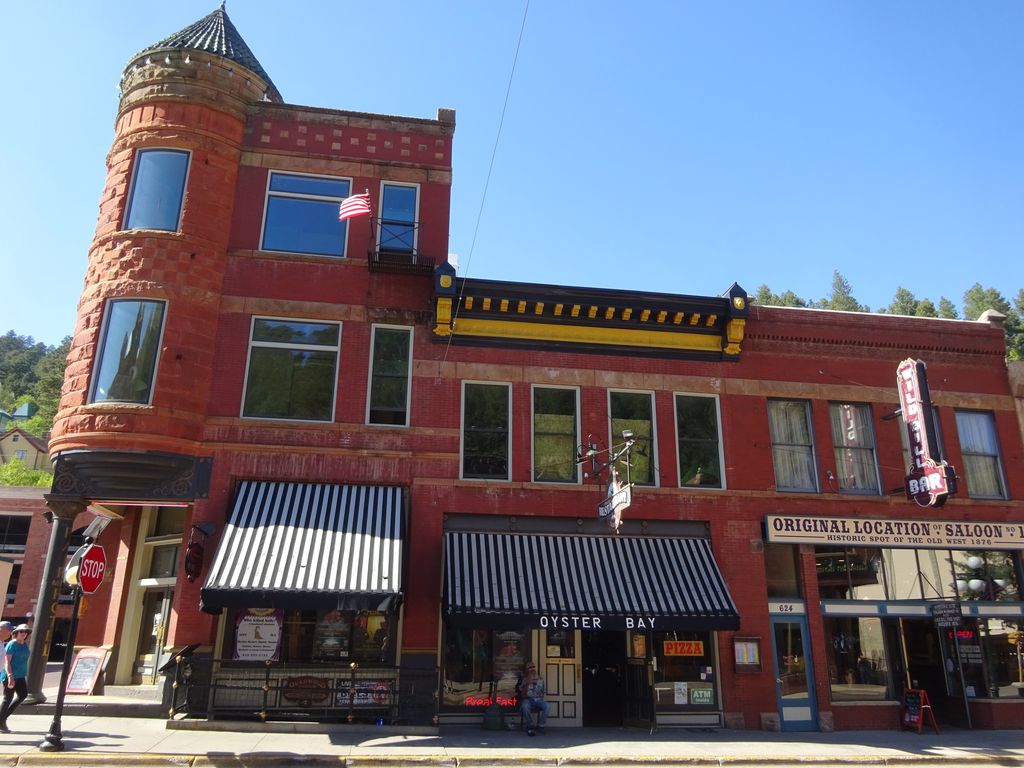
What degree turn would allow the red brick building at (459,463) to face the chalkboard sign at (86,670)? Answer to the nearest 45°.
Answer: approximately 90° to its right

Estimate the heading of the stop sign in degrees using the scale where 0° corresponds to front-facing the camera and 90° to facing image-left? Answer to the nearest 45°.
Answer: approximately 315°

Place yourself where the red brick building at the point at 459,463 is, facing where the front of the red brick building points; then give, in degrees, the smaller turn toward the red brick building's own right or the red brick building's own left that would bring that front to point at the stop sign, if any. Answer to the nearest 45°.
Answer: approximately 45° to the red brick building's own right

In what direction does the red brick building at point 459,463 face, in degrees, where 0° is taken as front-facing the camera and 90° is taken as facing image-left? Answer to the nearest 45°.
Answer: approximately 0°

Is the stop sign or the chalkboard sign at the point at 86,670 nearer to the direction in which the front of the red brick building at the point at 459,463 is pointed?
the stop sign
